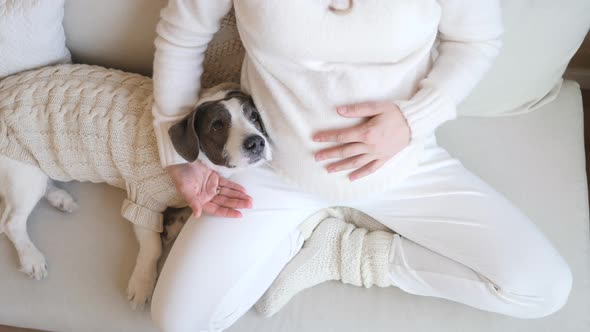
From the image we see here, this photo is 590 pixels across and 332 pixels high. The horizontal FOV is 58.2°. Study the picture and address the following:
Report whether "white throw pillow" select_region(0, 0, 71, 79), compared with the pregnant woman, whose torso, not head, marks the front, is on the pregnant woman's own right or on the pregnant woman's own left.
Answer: on the pregnant woman's own right

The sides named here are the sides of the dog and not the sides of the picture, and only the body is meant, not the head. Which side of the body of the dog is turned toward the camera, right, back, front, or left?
right

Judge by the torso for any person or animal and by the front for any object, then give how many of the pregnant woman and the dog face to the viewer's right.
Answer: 1
